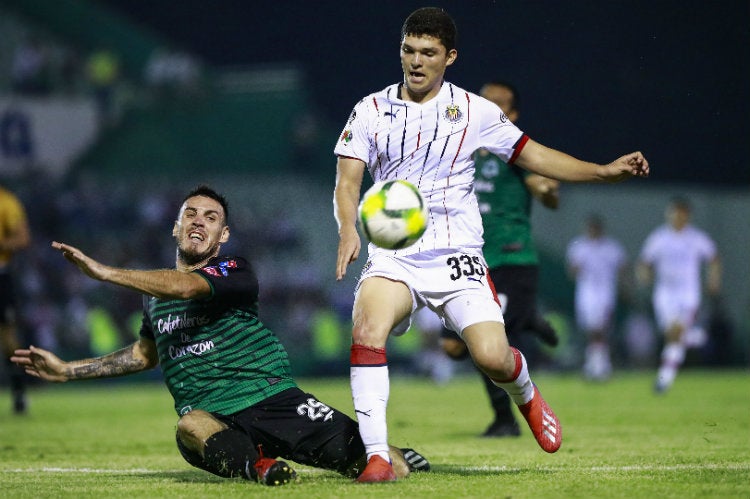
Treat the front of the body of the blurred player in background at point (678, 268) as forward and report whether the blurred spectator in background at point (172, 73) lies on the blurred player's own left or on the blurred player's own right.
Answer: on the blurred player's own right

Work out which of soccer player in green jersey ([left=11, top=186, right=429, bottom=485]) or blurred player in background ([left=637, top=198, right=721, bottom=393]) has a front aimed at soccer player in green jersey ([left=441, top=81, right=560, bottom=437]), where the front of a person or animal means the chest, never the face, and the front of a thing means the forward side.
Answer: the blurred player in background

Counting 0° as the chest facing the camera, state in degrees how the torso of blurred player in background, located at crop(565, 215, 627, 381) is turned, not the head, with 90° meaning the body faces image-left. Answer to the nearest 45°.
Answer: approximately 0°

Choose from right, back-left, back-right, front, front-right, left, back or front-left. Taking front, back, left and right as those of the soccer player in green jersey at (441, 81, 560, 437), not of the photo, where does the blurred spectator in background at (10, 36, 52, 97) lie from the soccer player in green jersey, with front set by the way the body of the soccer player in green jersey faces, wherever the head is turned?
right

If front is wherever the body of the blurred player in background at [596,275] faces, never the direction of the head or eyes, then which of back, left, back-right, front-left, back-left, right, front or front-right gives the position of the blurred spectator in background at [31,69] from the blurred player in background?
right

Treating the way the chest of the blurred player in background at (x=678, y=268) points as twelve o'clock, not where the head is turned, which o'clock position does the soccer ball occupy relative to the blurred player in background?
The soccer ball is roughly at 12 o'clock from the blurred player in background.

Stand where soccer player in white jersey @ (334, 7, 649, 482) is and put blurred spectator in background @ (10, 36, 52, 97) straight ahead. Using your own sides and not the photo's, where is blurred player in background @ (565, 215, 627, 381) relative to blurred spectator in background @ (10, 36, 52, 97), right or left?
right

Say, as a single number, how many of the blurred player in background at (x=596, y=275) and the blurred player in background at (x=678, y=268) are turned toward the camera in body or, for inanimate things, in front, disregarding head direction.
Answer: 2
